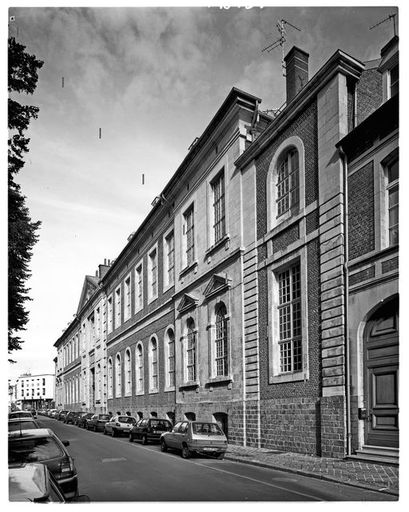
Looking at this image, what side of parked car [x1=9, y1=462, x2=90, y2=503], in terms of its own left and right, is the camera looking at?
back

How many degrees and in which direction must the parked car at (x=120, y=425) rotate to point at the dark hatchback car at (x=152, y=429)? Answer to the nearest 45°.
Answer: approximately 135° to its left

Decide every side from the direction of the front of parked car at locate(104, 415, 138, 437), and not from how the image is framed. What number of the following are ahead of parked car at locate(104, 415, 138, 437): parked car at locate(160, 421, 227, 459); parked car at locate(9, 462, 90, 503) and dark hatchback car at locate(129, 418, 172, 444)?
0

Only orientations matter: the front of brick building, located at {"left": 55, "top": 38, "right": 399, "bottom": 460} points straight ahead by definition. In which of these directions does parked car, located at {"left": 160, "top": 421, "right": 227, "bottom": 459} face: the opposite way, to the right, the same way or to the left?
to the right

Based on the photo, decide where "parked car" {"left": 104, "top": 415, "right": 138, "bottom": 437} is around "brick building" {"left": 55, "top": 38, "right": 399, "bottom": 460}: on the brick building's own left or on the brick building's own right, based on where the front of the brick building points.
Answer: on the brick building's own right

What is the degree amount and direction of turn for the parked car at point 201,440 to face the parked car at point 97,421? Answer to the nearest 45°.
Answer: approximately 45° to its right

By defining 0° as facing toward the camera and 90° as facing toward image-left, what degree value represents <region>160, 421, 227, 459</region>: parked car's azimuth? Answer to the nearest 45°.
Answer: approximately 135°

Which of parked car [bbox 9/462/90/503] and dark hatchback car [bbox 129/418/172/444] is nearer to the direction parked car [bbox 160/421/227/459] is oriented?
the dark hatchback car

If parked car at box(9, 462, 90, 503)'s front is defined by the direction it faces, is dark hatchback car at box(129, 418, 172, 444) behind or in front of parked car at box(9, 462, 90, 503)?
in front

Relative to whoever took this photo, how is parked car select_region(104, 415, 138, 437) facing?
facing away from the viewer and to the left of the viewer

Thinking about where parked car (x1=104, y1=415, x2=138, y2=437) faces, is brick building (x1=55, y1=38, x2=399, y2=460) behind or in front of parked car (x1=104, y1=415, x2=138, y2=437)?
behind

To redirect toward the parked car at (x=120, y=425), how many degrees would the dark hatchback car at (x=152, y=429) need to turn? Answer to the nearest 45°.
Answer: approximately 45° to its right

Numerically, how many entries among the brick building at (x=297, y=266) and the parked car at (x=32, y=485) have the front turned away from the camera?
1

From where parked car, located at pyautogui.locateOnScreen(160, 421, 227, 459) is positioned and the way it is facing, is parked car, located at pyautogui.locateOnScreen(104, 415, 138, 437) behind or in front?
in front

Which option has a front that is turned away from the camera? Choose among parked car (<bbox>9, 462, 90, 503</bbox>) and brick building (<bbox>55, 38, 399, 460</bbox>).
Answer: the parked car

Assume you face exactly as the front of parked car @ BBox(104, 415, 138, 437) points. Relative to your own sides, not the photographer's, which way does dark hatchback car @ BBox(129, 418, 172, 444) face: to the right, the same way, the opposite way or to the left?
the same way

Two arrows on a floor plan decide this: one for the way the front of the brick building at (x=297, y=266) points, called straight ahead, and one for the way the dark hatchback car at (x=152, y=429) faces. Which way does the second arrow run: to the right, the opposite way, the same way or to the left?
to the right

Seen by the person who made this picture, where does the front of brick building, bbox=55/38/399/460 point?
facing the viewer and to the left of the viewer

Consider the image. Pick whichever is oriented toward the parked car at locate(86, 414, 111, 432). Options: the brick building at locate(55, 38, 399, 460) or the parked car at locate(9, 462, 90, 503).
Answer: the parked car at locate(9, 462, 90, 503)

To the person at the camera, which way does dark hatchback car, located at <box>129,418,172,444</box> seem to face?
facing away from the viewer and to the left of the viewer

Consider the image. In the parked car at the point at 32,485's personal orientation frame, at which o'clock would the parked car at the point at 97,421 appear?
the parked car at the point at 97,421 is roughly at 12 o'clock from the parked car at the point at 32,485.
